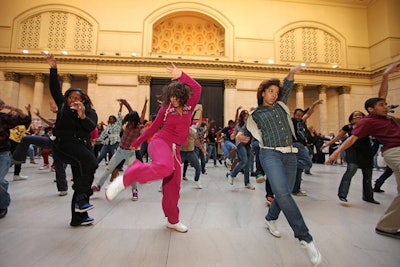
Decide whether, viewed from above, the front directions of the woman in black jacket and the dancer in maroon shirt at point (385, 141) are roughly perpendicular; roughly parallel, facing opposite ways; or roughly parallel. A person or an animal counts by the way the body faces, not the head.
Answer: roughly perpendicular

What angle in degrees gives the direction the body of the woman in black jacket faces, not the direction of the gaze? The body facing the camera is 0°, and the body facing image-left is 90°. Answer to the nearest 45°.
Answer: approximately 315°

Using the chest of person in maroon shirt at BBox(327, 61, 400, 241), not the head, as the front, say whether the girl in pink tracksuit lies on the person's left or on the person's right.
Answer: on the person's right

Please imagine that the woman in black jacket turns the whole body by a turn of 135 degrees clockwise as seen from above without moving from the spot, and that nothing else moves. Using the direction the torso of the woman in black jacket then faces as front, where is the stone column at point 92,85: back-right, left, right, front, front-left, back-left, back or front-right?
right

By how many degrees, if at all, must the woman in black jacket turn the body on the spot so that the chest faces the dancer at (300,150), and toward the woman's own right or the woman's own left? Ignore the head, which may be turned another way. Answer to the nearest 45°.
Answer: approximately 45° to the woman's own left
